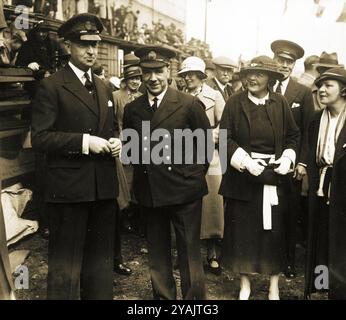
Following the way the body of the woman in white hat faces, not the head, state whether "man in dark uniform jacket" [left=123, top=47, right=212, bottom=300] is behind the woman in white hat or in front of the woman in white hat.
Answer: in front

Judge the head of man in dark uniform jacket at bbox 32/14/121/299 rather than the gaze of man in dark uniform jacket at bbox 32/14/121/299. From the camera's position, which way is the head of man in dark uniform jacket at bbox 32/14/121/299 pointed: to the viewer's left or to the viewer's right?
to the viewer's right

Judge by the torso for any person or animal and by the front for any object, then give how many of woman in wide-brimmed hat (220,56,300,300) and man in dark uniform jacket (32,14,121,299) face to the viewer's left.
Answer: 0

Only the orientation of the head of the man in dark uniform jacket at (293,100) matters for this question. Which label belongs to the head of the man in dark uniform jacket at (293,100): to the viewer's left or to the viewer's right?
to the viewer's left

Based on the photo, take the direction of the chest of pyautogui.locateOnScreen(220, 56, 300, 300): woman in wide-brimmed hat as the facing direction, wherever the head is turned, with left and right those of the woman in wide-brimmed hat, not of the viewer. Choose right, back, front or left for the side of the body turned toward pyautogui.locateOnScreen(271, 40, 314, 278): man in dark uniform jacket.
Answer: back

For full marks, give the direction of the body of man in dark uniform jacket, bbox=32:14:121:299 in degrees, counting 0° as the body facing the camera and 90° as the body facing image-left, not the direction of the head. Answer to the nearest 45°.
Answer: approximately 315°

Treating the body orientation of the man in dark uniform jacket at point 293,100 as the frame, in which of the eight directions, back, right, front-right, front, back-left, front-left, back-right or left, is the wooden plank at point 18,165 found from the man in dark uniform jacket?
front-right
